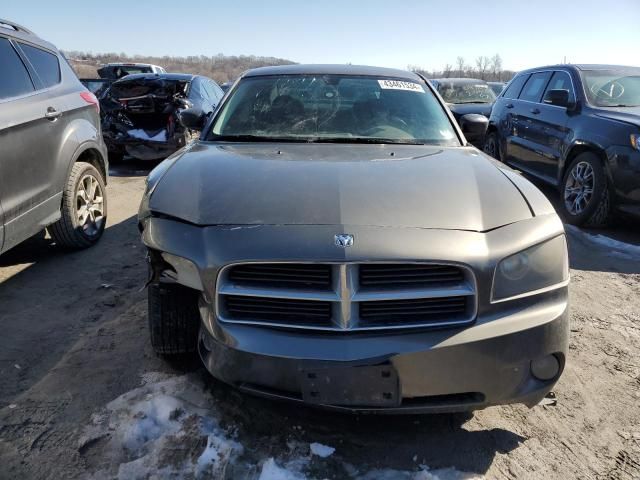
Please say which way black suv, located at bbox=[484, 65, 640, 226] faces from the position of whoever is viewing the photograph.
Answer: facing the viewer and to the right of the viewer

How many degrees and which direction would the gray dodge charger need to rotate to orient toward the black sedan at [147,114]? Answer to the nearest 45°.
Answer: approximately 135° to its right

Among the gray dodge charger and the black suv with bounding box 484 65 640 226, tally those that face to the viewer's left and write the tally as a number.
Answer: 0

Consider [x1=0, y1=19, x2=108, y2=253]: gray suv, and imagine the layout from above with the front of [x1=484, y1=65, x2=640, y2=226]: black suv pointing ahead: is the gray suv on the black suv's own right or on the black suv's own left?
on the black suv's own right

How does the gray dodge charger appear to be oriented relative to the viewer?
toward the camera

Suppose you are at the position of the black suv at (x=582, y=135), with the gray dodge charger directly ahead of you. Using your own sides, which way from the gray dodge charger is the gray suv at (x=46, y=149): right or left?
right

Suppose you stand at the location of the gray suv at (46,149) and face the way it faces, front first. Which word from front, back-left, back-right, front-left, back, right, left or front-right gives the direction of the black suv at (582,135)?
back-left
